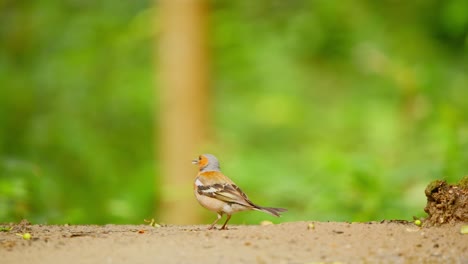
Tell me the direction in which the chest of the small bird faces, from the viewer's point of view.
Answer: to the viewer's left
